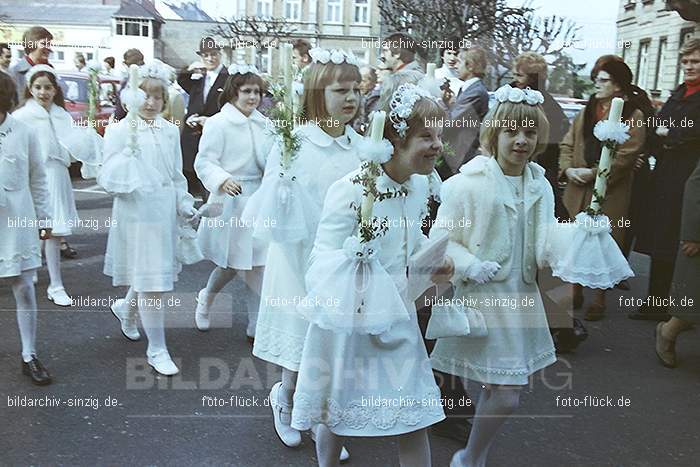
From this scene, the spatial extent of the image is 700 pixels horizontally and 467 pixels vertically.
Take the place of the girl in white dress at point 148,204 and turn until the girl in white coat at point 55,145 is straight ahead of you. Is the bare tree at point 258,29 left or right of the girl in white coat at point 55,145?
right

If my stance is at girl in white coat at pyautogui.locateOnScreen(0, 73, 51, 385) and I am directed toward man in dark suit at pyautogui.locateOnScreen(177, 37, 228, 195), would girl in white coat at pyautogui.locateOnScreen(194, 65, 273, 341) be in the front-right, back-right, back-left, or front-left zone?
front-right

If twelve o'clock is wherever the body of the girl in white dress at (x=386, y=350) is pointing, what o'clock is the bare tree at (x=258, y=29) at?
The bare tree is roughly at 7 o'clock from the girl in white dress.

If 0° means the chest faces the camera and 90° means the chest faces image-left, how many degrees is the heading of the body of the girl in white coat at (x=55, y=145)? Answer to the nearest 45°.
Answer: approximately 315°

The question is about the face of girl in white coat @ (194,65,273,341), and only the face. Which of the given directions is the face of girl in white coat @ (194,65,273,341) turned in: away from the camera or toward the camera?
toward the camera

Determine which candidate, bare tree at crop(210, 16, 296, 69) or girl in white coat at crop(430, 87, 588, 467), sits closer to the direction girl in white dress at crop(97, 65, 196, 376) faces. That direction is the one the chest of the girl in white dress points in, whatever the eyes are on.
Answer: the girl in white coat

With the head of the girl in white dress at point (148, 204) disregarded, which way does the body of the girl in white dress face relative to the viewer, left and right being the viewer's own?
facing the viewer and to the right of the viewer

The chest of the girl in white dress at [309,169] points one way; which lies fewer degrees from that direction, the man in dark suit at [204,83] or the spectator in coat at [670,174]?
the spectator in coat

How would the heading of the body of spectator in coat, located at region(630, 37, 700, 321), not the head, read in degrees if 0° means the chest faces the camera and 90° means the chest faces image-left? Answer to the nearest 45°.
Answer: approximately 45°

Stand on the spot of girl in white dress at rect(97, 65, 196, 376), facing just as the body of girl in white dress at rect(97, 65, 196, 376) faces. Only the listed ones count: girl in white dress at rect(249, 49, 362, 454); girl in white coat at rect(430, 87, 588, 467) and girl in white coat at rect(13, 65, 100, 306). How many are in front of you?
2

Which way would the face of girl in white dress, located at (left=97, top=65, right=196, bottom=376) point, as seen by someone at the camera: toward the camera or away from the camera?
toward the camera

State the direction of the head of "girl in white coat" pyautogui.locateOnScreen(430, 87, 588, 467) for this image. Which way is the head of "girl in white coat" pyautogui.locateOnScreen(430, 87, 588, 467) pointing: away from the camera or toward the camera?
toward the camera

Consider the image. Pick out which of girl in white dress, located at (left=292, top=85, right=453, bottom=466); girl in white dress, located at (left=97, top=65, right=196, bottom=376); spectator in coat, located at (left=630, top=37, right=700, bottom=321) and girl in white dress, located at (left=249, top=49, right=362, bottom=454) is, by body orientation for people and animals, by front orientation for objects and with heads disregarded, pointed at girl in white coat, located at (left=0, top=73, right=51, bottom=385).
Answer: the spectator in coat

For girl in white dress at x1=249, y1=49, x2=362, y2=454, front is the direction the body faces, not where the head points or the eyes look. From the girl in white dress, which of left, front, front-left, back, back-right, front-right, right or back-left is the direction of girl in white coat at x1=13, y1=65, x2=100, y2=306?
back

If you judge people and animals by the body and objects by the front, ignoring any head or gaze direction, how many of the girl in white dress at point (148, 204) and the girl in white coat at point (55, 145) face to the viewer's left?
0

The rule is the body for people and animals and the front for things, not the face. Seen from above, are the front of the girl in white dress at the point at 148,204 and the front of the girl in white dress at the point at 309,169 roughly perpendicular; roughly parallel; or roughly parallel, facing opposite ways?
roughly parallel

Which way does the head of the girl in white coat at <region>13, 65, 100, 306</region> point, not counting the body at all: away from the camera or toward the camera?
toward the camera
